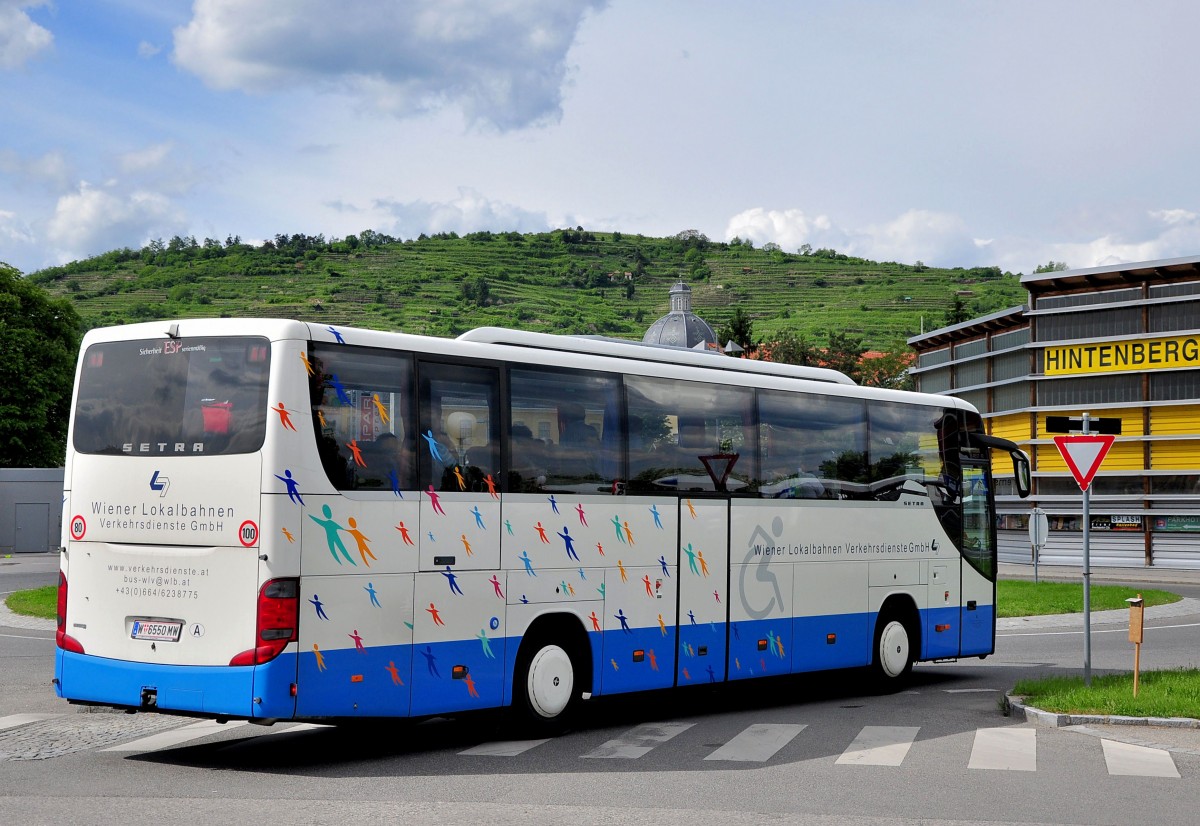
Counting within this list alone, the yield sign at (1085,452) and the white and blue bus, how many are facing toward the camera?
1

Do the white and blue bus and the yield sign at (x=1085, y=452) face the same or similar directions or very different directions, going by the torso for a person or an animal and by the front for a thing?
very different directions

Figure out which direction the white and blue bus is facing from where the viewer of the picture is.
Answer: facing away from the viewer and to the right of the viewer

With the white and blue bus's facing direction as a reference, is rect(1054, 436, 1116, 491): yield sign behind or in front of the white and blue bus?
in front

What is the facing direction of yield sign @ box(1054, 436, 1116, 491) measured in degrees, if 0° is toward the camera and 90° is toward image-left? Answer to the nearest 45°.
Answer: approximately 0°

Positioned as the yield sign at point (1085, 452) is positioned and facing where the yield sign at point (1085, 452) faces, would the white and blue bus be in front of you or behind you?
in front
